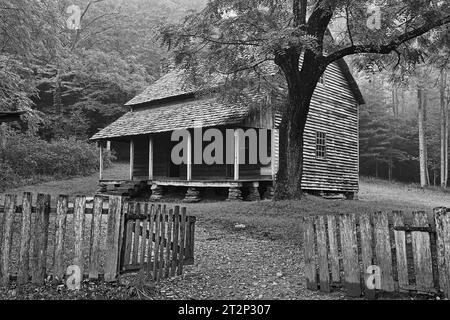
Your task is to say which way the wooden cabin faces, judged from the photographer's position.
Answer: facing the viewer and to the left of the viewer

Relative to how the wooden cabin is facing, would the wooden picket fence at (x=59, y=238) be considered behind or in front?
in front

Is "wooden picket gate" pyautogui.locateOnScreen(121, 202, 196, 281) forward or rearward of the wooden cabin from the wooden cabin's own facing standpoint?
forward

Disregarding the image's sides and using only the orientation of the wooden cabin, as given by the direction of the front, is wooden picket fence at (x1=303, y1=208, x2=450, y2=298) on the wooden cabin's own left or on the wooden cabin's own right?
on the wooden cabin's own left

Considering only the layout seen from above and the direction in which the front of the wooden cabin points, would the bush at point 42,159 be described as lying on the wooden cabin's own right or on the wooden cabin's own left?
on the wooden cabin's own right

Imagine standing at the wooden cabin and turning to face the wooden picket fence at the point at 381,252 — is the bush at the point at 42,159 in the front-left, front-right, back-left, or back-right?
back-right

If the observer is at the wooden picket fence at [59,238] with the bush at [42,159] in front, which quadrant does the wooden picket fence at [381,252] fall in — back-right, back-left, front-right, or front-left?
back-right
